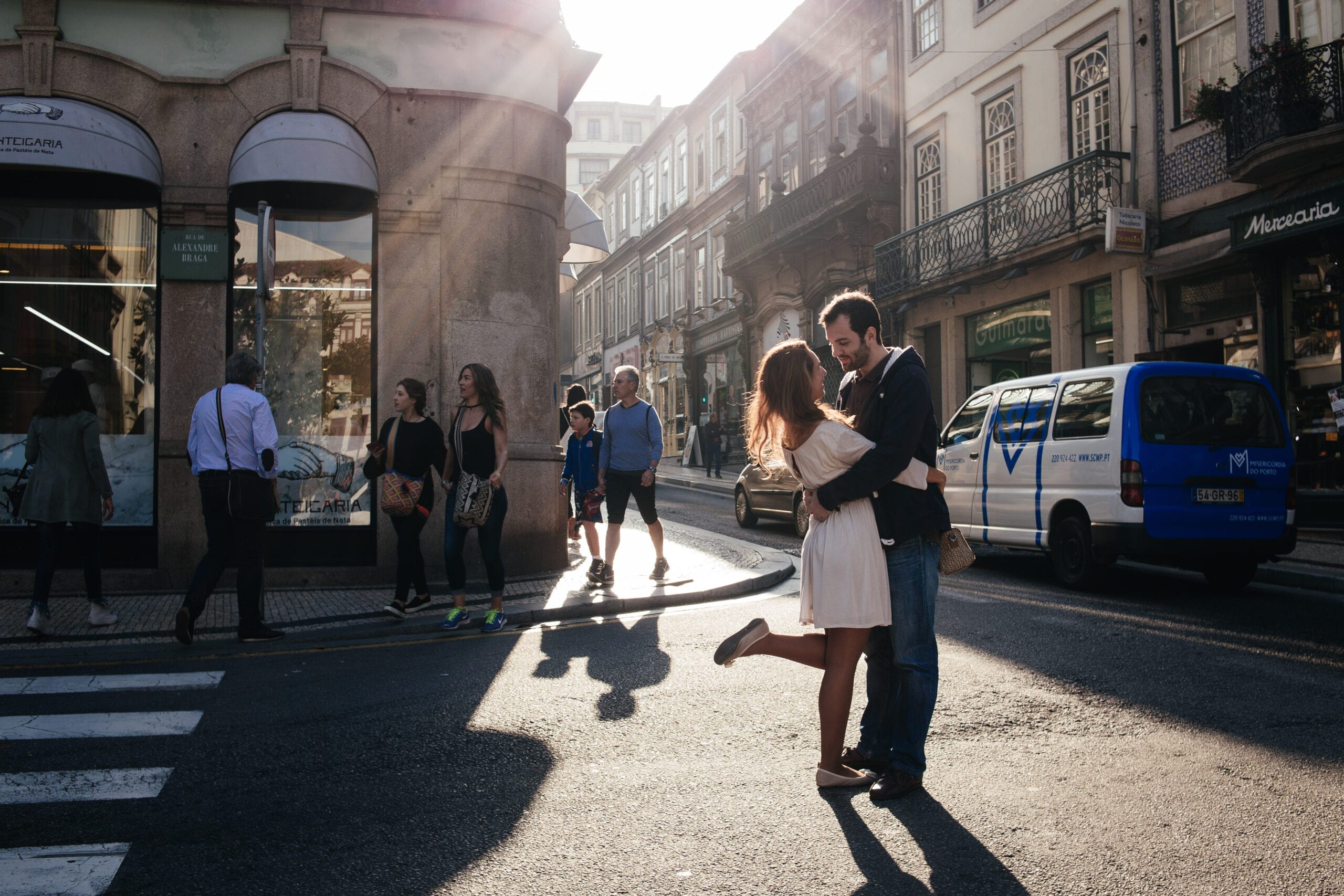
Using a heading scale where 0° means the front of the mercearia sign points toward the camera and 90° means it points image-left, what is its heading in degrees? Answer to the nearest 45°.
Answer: approximately 45°

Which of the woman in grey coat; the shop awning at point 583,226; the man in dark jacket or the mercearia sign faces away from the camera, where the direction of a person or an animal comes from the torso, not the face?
the woman in grey coat

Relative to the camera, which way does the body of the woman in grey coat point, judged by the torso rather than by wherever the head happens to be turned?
away from the camera

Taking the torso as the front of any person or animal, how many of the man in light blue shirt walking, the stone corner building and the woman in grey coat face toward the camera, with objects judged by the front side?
1

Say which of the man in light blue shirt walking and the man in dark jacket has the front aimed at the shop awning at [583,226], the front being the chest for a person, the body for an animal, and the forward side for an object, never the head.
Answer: the man in light blue shirt walking

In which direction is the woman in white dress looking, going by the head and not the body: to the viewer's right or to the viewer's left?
to the viewer's right

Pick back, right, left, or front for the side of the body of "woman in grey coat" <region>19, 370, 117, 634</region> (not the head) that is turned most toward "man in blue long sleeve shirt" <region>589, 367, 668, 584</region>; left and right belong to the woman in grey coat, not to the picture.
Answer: right

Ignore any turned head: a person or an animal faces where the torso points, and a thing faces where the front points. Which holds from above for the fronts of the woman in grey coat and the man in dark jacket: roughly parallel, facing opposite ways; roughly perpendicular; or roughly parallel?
roughly perpendicular

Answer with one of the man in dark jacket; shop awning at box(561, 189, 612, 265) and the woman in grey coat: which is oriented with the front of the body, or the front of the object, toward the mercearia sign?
the shop awning

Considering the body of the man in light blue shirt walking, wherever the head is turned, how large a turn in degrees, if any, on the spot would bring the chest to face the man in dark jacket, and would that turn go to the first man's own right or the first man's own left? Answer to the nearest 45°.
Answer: approximately 90° to the first man's own right

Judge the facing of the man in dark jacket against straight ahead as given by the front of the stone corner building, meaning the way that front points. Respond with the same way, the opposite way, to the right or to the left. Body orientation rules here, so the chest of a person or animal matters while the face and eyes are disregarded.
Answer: to the right

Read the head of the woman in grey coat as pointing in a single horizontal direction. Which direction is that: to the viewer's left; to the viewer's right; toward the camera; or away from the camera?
away from the camera

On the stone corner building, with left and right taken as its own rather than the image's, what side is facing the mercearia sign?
left

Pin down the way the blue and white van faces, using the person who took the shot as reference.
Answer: facing away from the viewer and to the left of the viewer
